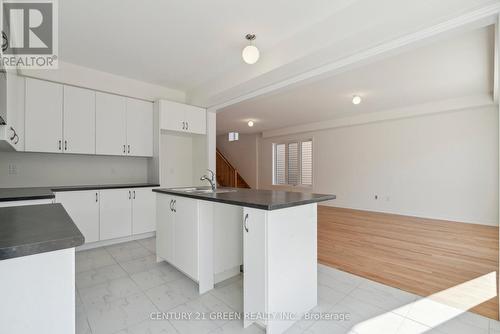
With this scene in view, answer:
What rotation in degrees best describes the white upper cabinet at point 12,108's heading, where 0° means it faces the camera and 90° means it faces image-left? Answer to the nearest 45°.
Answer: approximately 315°

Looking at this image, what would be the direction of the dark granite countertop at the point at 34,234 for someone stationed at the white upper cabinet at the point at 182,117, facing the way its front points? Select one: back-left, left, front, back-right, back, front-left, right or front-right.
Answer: front-right

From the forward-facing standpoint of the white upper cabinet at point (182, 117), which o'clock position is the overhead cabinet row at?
The overhead cabinet row is roughly at 4 o'clock from the white upper cabinet.

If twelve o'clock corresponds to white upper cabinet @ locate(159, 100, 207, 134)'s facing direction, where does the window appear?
The window is roughly at 9 o'clock from the white upper cabinet.

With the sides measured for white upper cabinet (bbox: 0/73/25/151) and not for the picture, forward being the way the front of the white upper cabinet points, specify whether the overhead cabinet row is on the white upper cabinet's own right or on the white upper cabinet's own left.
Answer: on the white upper cabinet's own left

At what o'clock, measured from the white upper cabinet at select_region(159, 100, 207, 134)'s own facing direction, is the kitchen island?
The kitchen island is roughly at 1 o'clock from the white upper cabinet.
